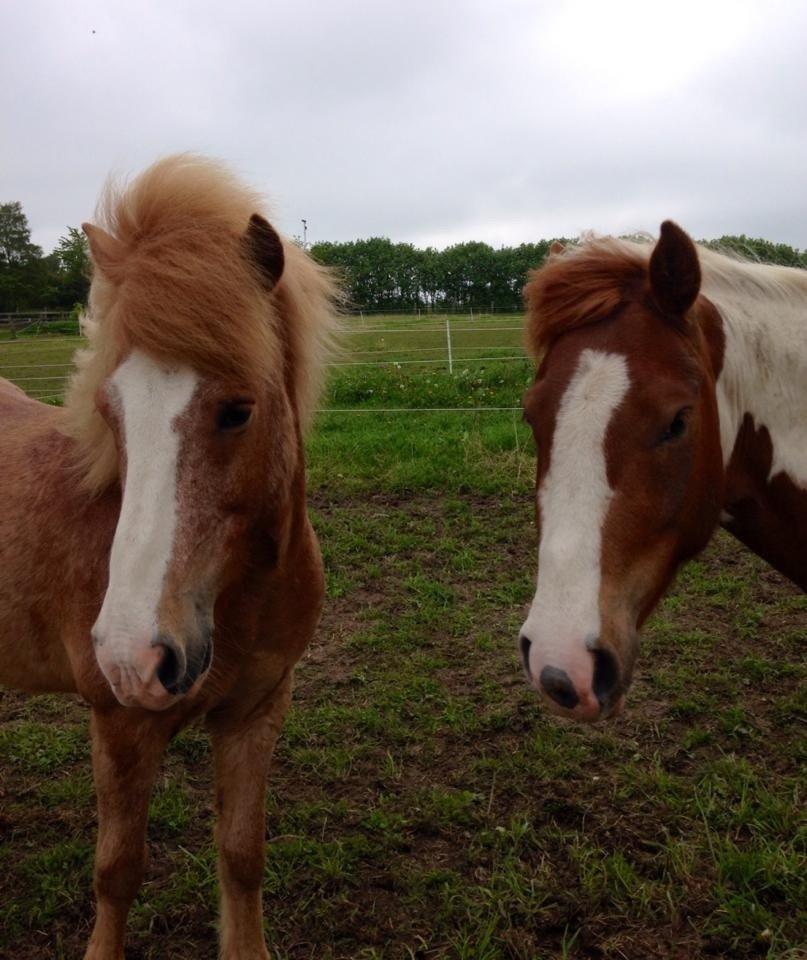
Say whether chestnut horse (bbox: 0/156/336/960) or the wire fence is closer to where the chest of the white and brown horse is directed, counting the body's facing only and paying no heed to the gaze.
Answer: the chestnut horse

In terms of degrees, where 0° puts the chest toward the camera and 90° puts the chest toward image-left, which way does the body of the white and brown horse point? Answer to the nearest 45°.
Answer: approximately 45°

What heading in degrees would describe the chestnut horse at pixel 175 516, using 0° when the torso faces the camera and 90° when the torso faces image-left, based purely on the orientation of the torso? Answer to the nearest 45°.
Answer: approximately 315°

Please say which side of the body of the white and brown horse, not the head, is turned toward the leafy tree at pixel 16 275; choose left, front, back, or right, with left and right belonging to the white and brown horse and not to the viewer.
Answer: right

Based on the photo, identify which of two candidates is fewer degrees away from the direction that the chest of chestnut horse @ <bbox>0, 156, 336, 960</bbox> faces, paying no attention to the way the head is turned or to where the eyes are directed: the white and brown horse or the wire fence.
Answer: the white and brown horse

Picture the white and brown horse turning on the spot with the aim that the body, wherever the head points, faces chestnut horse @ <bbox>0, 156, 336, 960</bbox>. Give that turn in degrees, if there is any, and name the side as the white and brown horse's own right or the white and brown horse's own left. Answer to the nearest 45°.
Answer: approximately 45° to the white and brown horse's own right
